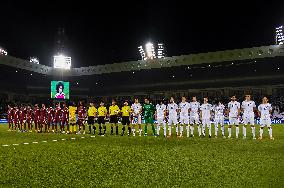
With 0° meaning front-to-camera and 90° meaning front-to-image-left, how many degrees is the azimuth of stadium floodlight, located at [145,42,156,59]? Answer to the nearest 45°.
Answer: approximately 0°

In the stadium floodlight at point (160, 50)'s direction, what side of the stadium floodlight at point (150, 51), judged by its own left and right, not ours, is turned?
left

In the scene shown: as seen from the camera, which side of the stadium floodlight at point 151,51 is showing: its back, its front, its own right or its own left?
front
